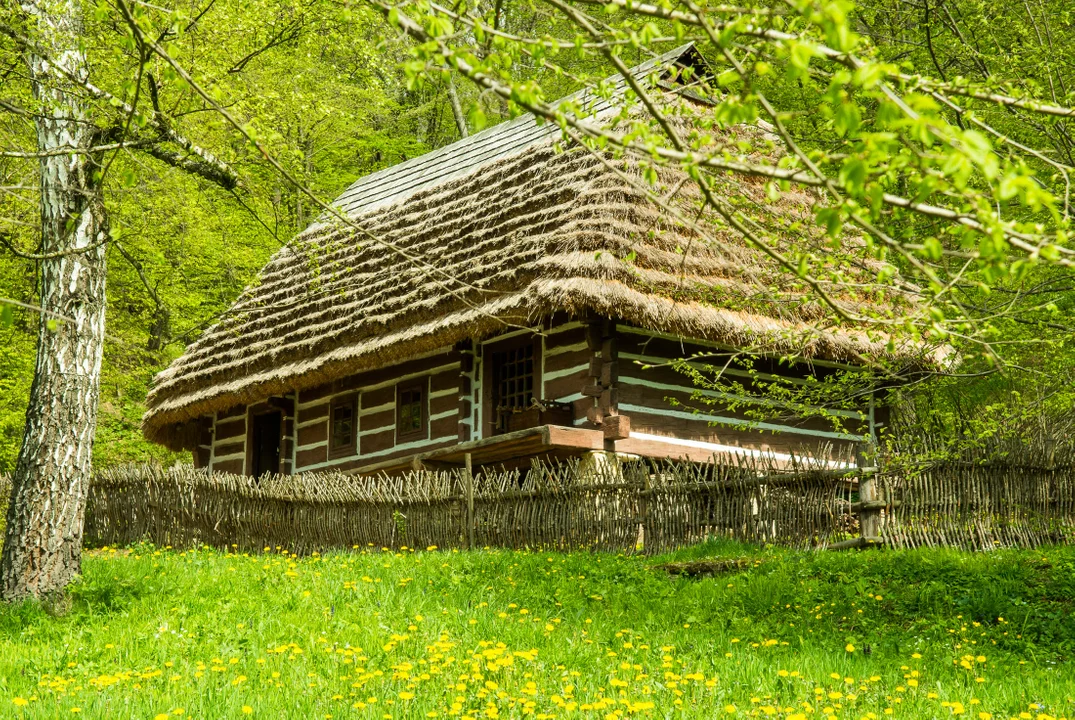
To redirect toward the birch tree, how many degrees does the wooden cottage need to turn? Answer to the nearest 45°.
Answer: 0° — it already faces it

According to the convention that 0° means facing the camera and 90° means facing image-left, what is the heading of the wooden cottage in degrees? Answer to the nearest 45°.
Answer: approximately 45°
